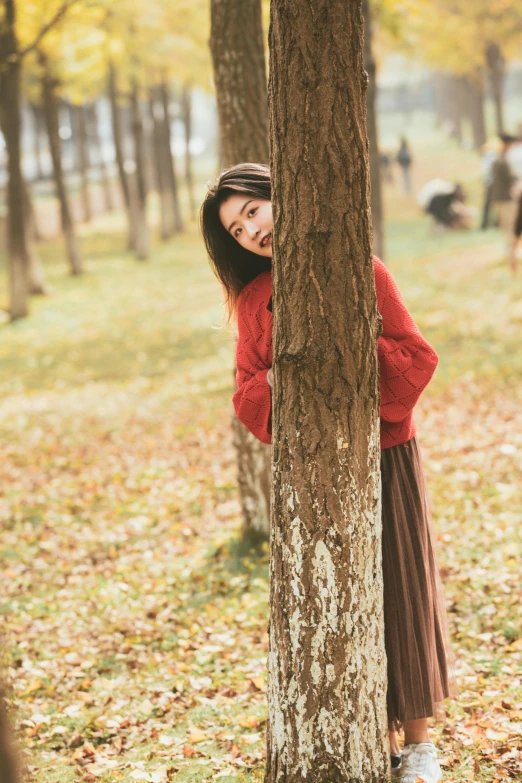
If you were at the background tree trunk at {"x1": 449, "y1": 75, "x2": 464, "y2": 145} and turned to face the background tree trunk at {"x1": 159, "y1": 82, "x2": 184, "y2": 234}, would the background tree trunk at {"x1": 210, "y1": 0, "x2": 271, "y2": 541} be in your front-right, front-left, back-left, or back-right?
front-left

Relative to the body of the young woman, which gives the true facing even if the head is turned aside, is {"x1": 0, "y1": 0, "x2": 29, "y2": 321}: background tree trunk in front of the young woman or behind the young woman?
behind

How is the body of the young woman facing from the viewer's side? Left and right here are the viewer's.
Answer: facing the viewer

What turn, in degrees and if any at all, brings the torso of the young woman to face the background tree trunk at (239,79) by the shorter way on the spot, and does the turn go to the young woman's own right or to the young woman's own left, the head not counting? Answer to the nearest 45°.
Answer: approximately 180°

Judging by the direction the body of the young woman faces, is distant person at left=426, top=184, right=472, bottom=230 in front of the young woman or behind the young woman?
behind

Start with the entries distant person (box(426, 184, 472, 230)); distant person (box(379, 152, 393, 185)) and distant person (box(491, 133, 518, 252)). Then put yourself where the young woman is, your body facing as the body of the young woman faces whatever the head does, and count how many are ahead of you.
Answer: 0

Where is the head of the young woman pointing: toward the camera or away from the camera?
toward the camera

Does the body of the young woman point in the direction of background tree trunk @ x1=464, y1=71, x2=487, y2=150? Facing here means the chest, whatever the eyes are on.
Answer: no

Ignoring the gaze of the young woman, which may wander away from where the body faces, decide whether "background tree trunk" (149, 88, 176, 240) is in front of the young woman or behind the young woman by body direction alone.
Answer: behind

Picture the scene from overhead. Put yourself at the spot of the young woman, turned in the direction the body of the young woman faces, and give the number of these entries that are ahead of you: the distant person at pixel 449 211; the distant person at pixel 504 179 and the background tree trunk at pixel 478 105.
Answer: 0

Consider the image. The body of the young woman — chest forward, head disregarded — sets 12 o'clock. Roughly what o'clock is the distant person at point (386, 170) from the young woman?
The distant person is roughly at 6 o'clock from the young woman.

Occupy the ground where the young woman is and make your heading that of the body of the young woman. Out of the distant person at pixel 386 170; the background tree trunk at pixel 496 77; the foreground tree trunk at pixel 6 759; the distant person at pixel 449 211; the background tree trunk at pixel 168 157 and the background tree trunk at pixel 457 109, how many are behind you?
5

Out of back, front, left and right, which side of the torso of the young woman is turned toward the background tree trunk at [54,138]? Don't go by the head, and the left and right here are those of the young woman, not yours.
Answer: back

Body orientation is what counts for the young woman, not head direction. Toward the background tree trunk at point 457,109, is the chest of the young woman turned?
no
